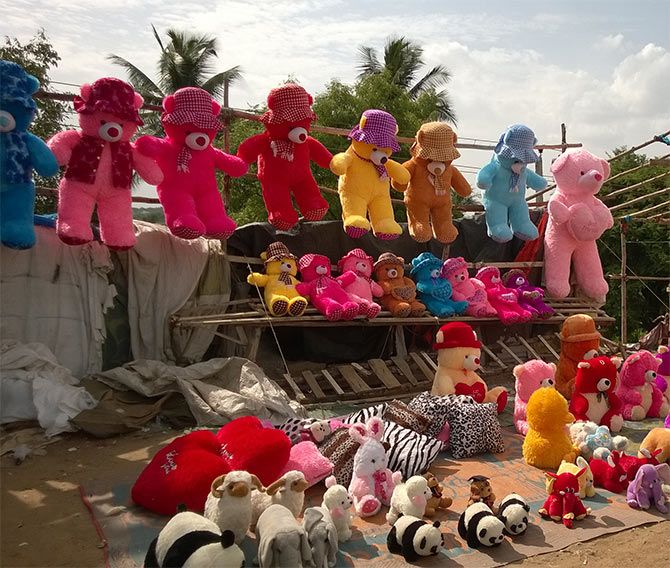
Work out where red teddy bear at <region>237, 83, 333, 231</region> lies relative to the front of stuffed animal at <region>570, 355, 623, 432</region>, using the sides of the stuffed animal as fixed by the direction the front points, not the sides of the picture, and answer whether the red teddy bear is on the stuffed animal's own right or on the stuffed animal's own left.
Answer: on the stuffed animal's own right

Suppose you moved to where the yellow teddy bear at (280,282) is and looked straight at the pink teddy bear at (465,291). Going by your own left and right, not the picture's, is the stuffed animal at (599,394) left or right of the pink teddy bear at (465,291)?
right

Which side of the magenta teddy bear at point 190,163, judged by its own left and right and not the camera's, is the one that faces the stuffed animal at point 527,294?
left

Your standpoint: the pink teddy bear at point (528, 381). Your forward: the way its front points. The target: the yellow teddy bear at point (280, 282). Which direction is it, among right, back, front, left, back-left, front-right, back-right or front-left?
back-right

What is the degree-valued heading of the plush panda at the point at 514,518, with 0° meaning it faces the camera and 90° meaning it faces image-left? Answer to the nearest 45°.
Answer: approximately 315°

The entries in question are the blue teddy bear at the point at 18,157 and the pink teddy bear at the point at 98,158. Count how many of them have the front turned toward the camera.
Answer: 2

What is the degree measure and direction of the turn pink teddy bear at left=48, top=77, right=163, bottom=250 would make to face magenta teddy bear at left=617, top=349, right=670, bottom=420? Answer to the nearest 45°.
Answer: approximately 90° to its left

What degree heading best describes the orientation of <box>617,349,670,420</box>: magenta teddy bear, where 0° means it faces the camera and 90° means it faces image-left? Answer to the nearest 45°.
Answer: approximately 315°

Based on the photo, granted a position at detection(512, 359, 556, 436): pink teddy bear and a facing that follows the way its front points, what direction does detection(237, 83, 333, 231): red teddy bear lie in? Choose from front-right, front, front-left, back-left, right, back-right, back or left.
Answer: back-right
